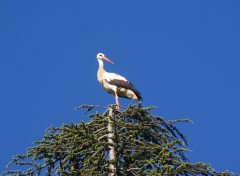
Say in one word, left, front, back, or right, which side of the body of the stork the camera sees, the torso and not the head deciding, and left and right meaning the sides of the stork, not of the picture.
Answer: left
